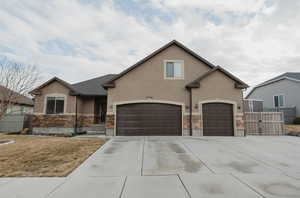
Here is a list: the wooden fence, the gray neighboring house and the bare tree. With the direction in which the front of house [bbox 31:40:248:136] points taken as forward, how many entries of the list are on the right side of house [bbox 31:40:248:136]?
1

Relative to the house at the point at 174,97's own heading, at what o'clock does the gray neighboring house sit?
The gray neighboring house is roughly at 8 o'clock from the house.

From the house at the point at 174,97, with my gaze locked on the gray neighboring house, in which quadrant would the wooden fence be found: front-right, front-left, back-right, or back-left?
front-right

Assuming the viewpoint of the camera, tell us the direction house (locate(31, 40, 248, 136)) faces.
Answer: facing the viewer

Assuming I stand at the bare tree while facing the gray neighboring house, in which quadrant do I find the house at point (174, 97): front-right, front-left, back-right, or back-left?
front-right

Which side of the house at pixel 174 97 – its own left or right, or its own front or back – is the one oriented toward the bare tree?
right

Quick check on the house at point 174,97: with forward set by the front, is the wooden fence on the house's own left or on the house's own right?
on the house's own left
